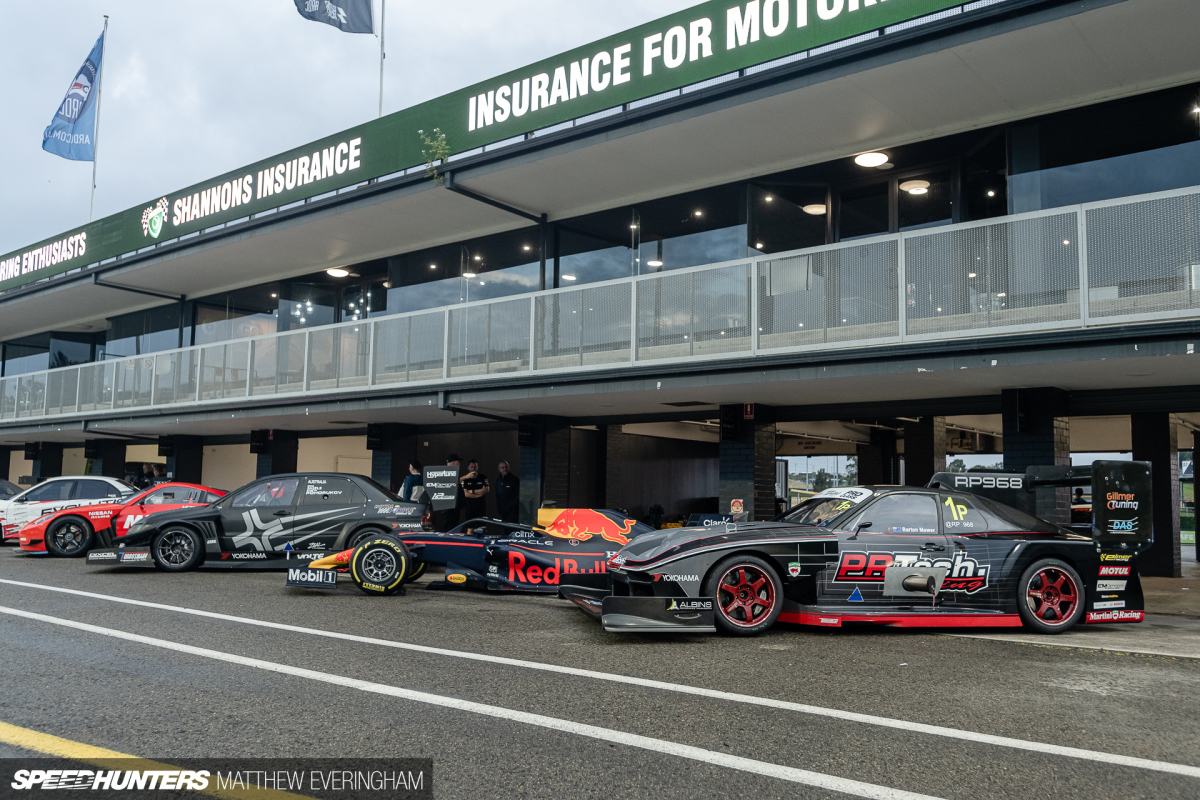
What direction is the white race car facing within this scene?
to the viewer's left

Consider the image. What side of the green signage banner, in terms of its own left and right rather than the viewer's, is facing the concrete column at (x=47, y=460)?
right

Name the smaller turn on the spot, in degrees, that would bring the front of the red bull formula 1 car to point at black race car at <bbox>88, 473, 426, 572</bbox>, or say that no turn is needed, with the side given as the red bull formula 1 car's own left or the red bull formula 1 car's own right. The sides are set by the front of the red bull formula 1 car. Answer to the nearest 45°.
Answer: approximately 45° to the red bull formula 1 car's own right

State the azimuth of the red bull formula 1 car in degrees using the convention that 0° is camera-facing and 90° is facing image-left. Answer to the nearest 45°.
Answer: approximately 90°

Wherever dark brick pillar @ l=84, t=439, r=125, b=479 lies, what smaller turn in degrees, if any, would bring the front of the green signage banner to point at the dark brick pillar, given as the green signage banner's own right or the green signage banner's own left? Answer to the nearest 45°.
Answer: approximately 90° to the green signage banner's own right

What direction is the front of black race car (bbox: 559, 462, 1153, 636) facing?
to the viewer's left

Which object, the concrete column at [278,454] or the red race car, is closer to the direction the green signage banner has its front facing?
the red race car

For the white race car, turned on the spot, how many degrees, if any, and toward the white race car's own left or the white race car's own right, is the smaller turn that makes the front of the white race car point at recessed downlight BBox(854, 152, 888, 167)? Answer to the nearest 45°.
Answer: approximately 135° to the white race car's own left

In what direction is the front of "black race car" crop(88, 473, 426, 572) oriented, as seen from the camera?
facing to the left of the viewer

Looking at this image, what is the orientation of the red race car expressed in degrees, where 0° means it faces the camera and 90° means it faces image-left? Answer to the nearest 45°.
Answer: approximately 90°
